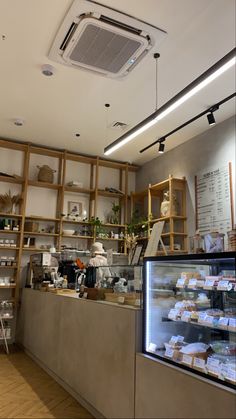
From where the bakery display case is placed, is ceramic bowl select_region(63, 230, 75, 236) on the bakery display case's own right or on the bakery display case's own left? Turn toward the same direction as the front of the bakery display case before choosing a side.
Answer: on the bakery display case's own right

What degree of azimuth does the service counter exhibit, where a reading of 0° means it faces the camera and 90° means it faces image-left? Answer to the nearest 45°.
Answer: approximately 45°

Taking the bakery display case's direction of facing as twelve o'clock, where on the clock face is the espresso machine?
The espresso machine is roughly at 3 o'clock from the bakery display case.

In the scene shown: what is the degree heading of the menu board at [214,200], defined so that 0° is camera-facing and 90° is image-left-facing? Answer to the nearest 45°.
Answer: approximately 45°

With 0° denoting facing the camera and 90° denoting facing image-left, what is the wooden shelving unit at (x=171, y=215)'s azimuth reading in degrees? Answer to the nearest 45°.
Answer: approximately 45°
